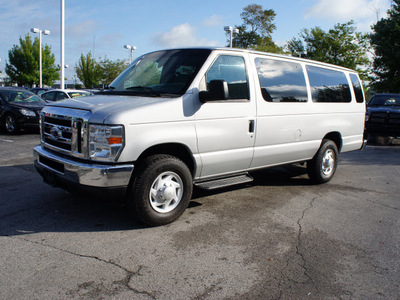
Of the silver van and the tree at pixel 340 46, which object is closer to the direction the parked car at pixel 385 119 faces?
the silver van

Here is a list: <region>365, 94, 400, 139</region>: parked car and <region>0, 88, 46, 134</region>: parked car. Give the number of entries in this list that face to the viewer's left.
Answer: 0

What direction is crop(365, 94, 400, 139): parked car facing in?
toward the camera

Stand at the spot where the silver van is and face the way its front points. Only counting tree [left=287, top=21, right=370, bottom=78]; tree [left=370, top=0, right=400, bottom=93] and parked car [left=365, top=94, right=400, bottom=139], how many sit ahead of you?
0

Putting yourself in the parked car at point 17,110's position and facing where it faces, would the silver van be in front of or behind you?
in front

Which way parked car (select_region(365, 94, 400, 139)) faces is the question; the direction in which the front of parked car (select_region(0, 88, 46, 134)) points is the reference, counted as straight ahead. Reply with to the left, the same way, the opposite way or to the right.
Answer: to the right

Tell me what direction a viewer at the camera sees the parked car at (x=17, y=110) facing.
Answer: facing the viewer and to the right of the viewer

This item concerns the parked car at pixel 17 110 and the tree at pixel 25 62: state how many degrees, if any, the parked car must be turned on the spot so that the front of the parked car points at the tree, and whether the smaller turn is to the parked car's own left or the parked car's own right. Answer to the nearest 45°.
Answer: approximately 135° to the parked car's own left

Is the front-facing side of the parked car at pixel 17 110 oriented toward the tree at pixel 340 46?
no

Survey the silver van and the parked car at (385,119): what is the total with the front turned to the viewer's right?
0

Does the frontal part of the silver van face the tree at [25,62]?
no

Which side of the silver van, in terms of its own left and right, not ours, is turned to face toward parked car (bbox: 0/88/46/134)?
right

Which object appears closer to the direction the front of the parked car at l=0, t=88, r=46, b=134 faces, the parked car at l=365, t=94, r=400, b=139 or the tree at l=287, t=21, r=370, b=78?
the parked car

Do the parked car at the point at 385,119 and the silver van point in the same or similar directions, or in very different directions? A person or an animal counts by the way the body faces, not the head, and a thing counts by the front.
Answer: same or similar directions
